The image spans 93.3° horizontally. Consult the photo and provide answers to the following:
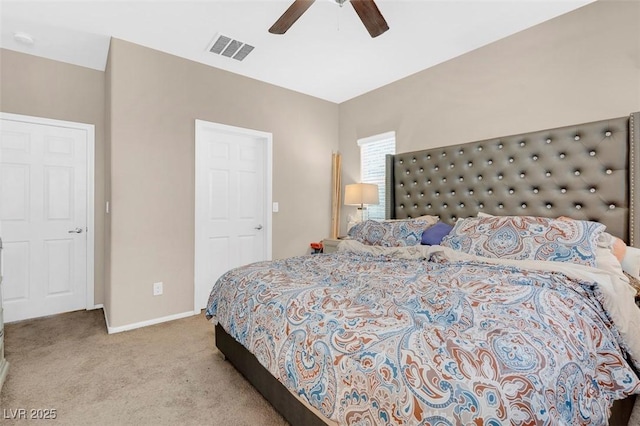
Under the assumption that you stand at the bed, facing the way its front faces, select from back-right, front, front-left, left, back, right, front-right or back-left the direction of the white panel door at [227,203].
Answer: right

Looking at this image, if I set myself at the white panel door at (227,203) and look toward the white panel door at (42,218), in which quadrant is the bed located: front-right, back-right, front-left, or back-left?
back-left

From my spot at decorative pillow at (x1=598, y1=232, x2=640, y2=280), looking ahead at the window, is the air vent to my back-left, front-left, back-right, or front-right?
front-left

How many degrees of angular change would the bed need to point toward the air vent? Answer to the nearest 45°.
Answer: approximately 90° to its right

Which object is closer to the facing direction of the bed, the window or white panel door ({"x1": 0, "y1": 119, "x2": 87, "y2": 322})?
the white panel door

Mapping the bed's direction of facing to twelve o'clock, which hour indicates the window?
The window is roughly at 4 o'clock from the bed.

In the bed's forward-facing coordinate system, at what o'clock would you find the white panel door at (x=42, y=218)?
The white panel door is roughly at 2 o'clock from the bed.

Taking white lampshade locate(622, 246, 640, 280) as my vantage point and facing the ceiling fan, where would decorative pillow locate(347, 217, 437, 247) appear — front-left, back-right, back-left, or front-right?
front-right

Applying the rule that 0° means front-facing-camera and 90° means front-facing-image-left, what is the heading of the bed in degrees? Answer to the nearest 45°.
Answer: approximately 45°
